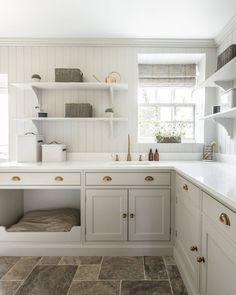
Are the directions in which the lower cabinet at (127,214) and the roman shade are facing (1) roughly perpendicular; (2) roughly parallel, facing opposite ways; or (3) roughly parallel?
roughly parallel

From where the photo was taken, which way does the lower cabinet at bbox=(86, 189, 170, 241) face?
toward the camera

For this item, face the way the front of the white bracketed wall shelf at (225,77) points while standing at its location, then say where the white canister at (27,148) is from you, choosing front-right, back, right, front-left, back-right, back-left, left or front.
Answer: front

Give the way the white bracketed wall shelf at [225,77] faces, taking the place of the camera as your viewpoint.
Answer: facing to the left of the viewer

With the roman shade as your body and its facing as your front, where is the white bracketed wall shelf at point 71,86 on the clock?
The white bracketed wall shelf is roughly at 2 o'clock from the roman shade.

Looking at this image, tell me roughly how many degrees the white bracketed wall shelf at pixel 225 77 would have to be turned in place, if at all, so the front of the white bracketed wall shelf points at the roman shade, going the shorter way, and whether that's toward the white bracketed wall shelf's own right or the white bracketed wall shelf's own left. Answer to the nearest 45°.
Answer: approximately 45° to the white bracketed wall shelf's own right

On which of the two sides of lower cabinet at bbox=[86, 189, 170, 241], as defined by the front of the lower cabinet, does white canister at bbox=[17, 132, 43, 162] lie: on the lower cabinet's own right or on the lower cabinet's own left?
on the lower cabinet's own right

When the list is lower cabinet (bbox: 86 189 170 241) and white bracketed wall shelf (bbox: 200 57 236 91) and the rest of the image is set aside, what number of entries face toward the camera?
1

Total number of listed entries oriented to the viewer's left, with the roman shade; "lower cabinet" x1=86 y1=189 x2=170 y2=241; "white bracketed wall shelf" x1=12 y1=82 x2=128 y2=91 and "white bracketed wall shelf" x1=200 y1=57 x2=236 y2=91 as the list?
1

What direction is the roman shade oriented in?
toward the camera

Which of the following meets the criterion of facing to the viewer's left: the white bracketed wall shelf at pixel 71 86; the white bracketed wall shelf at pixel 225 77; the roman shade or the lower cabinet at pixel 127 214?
the white bracketed wall shelf at pixel 225 77
